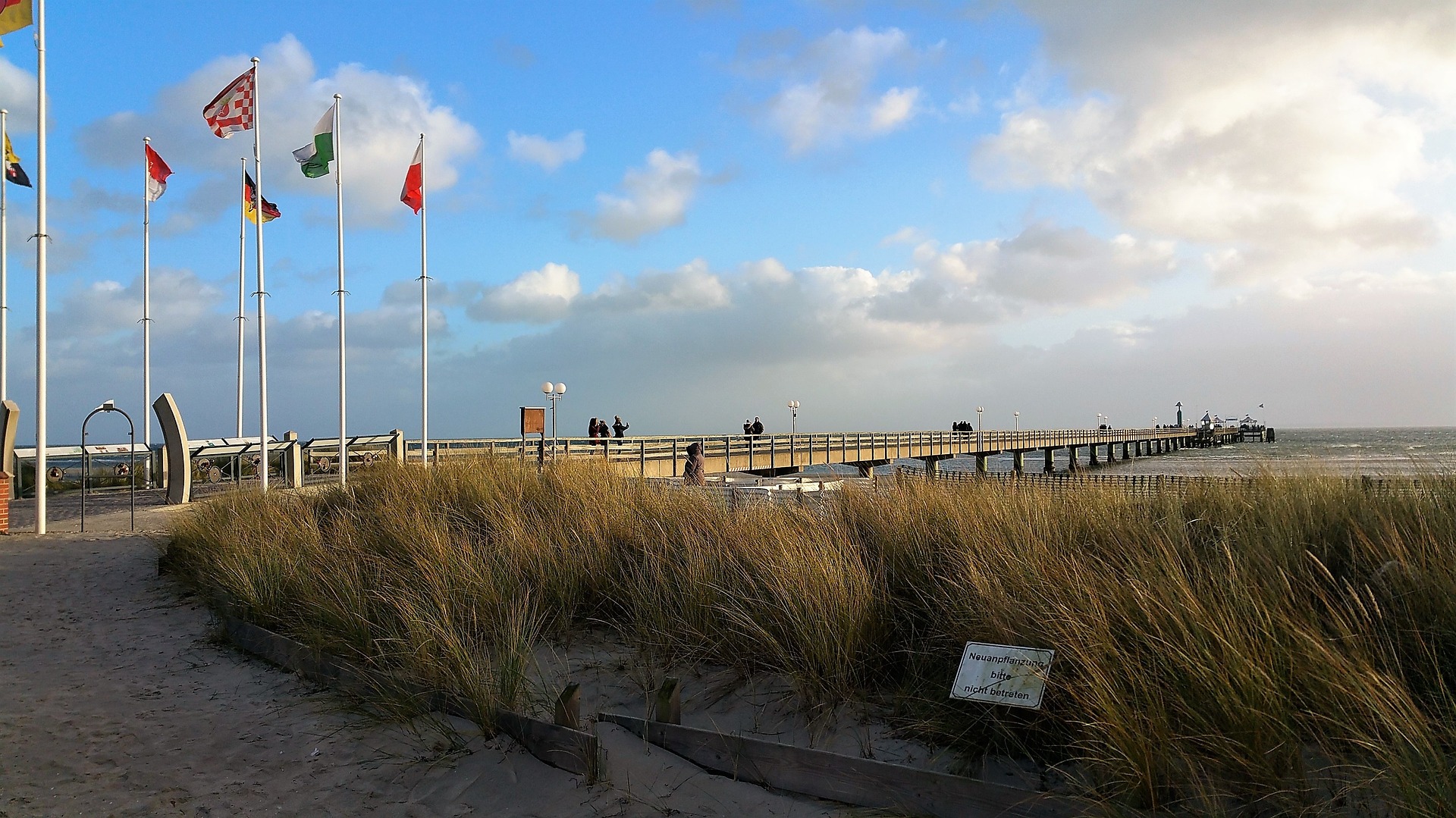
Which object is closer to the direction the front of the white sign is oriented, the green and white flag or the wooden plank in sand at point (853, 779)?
the wooden plank in sand

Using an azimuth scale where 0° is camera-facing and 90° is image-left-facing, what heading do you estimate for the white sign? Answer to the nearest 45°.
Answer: approximately 0°

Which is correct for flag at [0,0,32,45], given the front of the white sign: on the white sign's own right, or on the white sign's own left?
on the white sign's own right

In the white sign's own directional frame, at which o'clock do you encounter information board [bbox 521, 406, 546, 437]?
The information board is roughly at 5 o'clock from the white sign.

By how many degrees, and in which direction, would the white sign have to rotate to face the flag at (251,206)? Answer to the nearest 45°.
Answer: approximately 135° to its right

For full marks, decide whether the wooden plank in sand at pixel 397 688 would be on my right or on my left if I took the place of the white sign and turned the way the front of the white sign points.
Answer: on my right

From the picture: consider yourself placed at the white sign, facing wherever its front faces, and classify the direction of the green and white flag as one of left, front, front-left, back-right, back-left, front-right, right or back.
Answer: back-right

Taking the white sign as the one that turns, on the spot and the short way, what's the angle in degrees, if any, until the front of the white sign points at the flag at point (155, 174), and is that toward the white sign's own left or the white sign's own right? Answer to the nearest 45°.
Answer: approximately 135° to the white sign's own right

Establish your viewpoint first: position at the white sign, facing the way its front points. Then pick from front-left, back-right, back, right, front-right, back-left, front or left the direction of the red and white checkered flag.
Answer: back-right

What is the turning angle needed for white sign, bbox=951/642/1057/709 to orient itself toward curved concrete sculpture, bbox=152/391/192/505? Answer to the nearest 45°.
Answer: approximately 135° to its right
